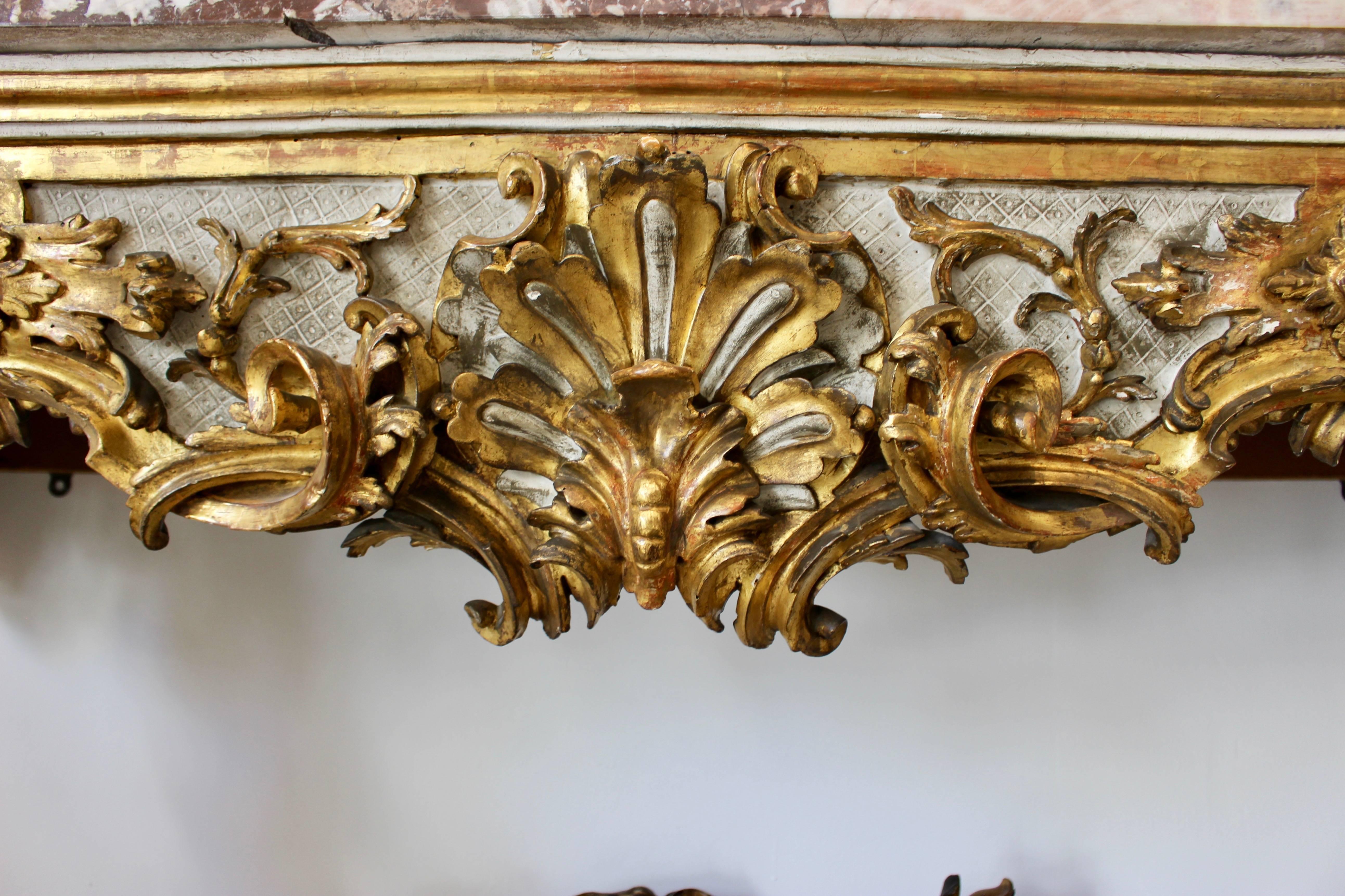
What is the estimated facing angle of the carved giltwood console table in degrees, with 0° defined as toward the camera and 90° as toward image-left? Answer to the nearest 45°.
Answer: approximately 0°
